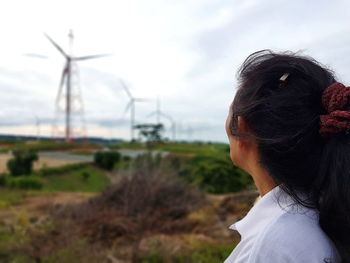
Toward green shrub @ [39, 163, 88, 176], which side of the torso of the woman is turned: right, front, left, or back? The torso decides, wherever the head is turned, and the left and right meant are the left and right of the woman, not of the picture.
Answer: front

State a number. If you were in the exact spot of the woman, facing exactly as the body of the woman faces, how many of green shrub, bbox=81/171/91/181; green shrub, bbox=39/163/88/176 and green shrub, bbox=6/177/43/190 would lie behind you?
0

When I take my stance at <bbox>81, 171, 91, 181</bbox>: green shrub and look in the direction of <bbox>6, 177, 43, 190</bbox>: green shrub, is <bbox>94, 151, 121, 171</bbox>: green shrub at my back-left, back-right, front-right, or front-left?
back-right

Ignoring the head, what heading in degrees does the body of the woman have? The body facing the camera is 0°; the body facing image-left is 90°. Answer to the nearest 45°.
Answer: approximately 135°

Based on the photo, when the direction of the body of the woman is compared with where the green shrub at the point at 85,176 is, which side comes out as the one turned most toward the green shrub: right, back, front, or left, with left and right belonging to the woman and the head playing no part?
front

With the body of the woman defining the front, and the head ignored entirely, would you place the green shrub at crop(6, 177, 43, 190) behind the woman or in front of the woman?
in front

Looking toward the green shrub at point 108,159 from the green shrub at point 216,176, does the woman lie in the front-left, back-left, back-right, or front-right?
back-left

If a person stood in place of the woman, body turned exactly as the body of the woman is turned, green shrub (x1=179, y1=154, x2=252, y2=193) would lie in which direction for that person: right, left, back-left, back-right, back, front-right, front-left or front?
front-right

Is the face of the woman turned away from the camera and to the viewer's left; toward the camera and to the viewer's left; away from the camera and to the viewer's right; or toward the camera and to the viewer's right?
away from the camera and to the viewer's left
